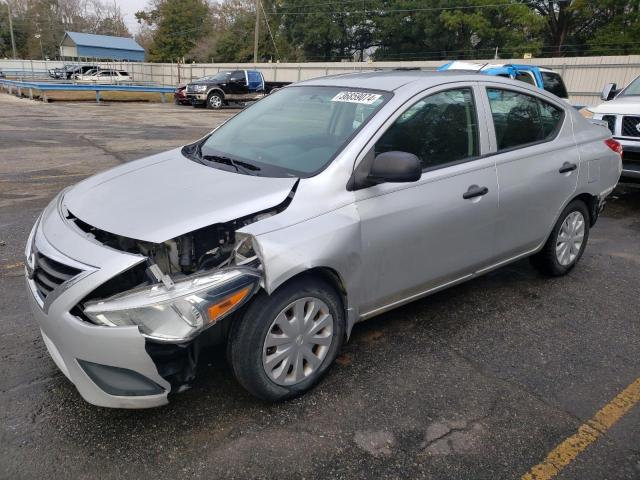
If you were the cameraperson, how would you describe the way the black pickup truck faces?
facing the viewer and to the left of the viewer

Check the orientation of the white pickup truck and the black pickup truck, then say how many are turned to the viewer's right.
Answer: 0

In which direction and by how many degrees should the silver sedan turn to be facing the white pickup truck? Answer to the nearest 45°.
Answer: approximately 180°

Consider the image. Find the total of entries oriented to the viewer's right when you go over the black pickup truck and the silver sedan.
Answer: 0

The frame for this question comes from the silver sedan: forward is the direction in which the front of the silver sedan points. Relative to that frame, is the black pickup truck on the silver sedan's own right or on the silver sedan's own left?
on the silver sedan's own right

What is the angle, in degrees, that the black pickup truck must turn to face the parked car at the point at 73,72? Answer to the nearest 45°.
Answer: approximately 90° to its right

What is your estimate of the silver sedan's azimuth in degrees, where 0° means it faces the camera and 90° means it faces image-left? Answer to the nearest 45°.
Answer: approximately 45°

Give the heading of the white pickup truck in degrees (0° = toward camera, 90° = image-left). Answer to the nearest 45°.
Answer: approximately 45°

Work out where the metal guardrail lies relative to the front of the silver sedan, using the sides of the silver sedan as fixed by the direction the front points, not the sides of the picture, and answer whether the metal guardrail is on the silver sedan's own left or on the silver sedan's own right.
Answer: on the silver sedan's own right

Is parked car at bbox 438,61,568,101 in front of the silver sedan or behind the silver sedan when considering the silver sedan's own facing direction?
behind

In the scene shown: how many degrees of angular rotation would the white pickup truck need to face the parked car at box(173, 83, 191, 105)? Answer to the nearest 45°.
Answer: approximately 90° to its right

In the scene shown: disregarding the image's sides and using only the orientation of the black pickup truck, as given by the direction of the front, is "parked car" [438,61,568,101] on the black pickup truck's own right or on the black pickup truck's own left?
on the black pickup truck's own left

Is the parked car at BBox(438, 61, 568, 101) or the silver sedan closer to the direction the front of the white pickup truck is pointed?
the silver sedan
